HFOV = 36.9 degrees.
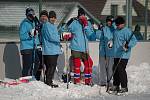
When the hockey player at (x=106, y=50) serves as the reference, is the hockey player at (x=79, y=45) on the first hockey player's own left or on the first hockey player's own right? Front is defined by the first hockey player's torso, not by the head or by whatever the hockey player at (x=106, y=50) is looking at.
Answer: on the first hockey player's own right

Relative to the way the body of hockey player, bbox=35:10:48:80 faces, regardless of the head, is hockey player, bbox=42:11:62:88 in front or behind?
in front

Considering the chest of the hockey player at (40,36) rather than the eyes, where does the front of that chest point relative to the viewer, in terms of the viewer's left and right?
facing the viewer and to the right of the viewer

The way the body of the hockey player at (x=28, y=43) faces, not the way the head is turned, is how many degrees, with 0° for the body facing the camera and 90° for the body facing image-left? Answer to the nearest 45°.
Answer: approximately 270°

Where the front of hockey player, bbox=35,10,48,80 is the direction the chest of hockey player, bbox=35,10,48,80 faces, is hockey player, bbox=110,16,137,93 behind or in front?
in front

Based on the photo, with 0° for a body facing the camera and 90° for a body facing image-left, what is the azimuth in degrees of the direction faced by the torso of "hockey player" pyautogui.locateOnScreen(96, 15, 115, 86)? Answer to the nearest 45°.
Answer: approximately 315°
